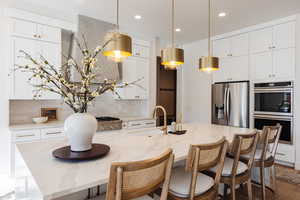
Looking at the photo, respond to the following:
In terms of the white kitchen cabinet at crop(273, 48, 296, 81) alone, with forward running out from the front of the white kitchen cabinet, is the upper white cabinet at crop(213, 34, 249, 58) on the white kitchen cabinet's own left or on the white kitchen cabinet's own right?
on the white kitchen cabinet's own right

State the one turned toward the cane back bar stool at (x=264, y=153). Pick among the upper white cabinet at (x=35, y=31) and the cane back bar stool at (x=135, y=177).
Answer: the upper white cabinet

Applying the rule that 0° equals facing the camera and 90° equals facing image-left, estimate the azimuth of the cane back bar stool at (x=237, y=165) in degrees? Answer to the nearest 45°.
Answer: approximately 135°

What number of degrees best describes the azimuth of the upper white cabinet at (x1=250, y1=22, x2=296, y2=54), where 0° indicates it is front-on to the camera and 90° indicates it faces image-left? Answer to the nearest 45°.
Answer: approximately 45°

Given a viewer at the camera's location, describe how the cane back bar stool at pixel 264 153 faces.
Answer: facing away from the viewer and to the left of the viewer

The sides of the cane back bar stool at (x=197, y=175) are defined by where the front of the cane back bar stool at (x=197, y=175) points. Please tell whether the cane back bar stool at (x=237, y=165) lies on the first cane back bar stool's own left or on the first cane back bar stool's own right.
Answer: on the first cane back bar stool's own right

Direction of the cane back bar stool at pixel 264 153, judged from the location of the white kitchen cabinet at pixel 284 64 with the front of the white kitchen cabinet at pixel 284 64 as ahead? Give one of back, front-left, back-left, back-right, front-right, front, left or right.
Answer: front-left

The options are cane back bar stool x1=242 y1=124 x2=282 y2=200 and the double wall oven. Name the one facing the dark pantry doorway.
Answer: the cane back bar stool

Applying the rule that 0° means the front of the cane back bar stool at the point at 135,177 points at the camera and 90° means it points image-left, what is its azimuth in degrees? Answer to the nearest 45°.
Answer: approximately 135°
